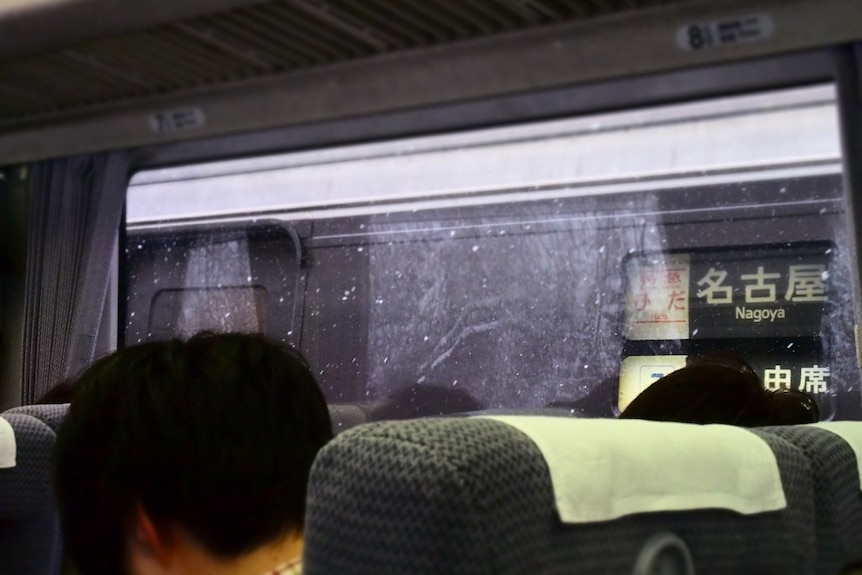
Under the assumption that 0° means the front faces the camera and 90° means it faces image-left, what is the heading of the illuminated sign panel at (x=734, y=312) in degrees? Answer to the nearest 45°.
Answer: approximately 0°
